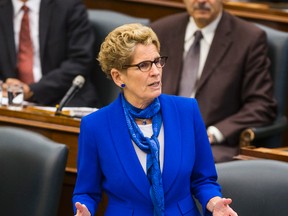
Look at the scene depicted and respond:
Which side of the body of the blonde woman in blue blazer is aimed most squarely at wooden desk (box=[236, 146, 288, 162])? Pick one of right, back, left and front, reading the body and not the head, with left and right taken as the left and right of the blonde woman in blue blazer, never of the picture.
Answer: left

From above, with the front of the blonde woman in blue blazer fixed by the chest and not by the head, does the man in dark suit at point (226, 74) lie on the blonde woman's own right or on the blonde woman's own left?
on the blonde woman's own left

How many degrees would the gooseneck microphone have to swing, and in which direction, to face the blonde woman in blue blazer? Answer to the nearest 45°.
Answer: approximately 90° to its right

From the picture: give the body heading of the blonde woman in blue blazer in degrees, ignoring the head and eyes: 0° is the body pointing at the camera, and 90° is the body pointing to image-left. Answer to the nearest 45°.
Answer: approximately 315°
